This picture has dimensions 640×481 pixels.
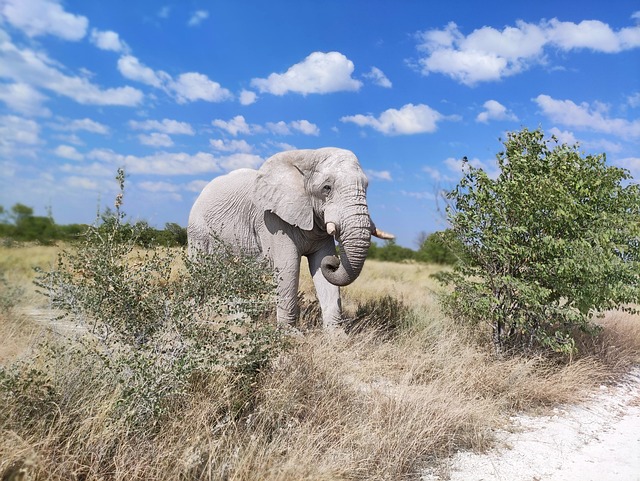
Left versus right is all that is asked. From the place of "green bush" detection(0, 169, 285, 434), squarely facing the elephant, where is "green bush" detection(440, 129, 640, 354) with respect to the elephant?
right

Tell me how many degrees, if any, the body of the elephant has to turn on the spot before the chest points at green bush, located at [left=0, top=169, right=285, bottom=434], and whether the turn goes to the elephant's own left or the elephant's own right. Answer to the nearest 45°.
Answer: approximately 90° to the elephant's own right

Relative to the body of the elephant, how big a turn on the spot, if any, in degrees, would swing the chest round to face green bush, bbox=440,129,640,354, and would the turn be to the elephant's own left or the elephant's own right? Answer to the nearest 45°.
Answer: approximately 45° to the elephant's own left

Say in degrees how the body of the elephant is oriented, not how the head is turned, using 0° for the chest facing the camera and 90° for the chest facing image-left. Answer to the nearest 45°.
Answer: approximately 315°

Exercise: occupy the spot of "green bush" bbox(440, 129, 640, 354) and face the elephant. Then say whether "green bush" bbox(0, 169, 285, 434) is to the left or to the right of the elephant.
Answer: left
